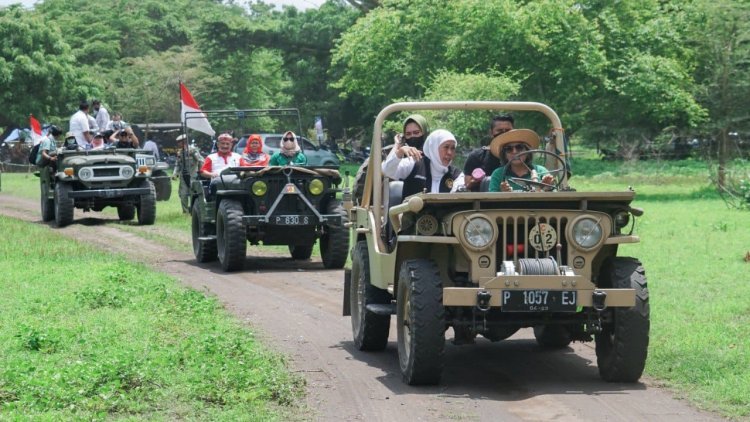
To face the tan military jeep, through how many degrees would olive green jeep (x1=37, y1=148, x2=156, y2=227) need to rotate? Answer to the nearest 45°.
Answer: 0° — it already faces it

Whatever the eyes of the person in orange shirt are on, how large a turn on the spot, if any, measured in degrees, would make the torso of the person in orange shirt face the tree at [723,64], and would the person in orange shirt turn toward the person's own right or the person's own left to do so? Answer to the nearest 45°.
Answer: approximately 135° to the person's own left

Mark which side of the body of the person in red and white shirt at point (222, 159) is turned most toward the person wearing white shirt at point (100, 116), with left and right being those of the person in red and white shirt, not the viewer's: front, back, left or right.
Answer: back

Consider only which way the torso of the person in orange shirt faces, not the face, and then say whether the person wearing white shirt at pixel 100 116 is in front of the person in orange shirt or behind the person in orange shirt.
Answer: behind
